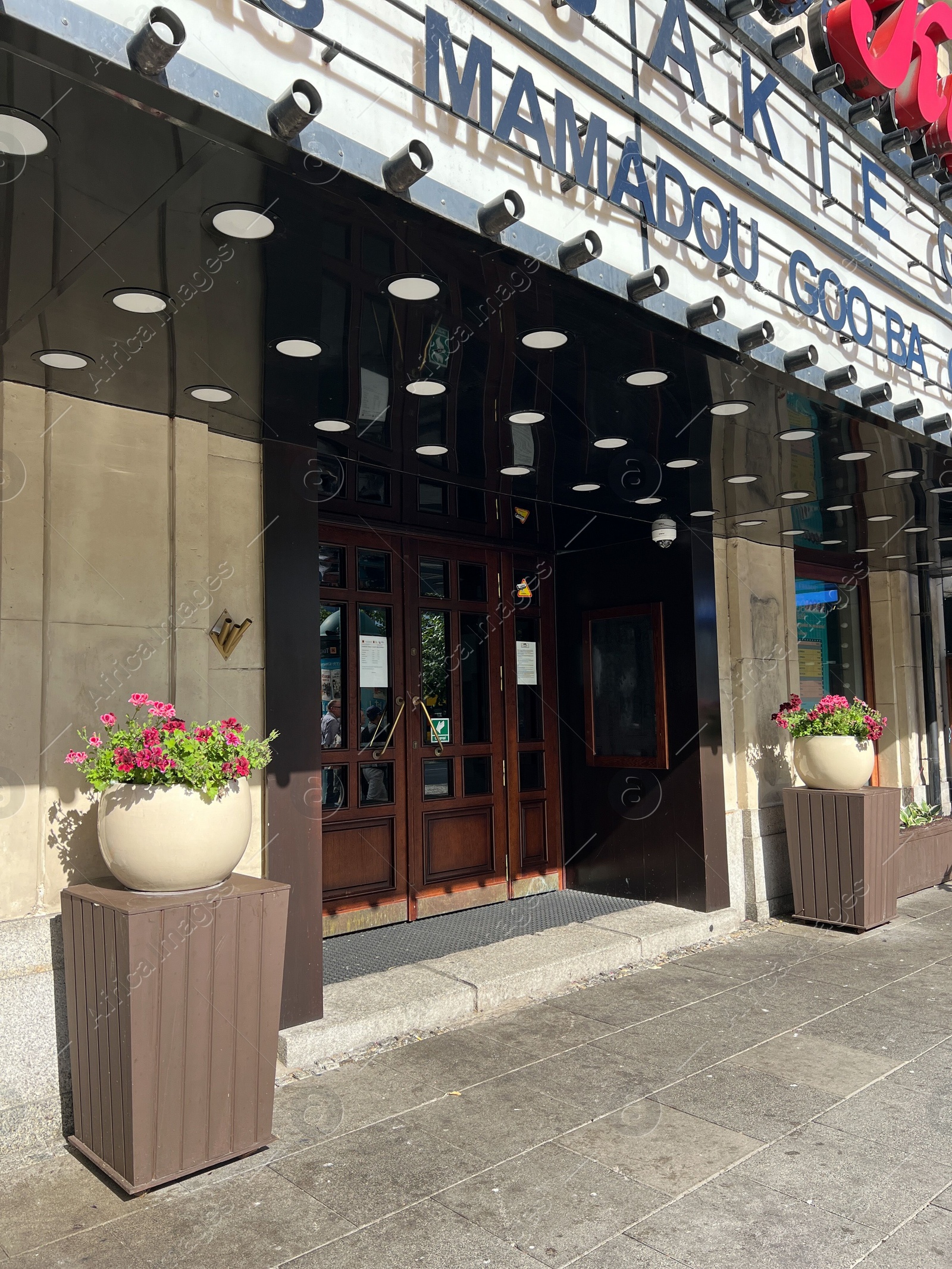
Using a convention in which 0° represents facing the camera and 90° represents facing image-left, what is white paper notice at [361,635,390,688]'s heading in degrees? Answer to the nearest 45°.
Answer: approximately 315°

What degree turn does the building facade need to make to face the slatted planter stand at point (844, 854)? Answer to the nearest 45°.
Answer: approximately 90° to its left

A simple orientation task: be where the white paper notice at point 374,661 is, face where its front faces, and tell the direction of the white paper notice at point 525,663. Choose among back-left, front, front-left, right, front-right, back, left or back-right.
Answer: left

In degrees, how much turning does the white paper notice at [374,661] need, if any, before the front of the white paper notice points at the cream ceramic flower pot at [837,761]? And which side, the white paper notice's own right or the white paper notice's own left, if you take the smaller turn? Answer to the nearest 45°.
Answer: approximately 45° to the white paper notice's own left

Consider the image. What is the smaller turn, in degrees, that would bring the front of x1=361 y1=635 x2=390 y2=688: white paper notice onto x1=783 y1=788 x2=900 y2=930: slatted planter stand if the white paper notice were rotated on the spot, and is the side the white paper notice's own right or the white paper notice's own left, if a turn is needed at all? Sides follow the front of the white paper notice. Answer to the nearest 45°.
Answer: approximately 45° to the white paper notice's own left

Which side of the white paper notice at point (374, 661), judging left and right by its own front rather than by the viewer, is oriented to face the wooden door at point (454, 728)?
left
